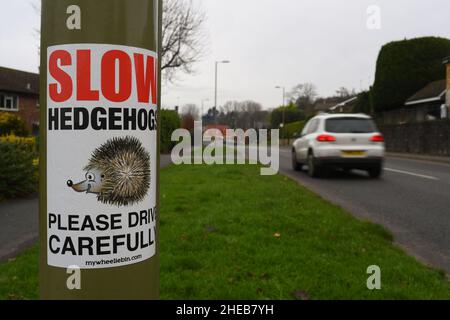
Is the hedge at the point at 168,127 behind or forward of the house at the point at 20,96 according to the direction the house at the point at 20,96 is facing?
forward

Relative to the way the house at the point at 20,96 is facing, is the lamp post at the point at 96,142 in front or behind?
in front

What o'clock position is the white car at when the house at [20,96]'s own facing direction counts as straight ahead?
The white car is roughly at 1 o'clock from the house.

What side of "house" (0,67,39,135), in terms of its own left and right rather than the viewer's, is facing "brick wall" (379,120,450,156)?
front

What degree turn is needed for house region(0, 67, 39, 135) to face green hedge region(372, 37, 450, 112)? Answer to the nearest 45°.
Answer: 0° — it already faces it

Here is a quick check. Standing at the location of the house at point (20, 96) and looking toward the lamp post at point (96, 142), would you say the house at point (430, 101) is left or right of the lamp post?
left

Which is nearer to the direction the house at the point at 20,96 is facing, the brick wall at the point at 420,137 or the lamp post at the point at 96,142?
the brick wall

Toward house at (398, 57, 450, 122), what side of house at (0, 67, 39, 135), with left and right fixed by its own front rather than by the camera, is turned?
front
